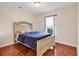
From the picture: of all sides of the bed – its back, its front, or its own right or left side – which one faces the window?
left

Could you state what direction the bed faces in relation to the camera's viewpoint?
facing the viewer and to the right of the viewer
